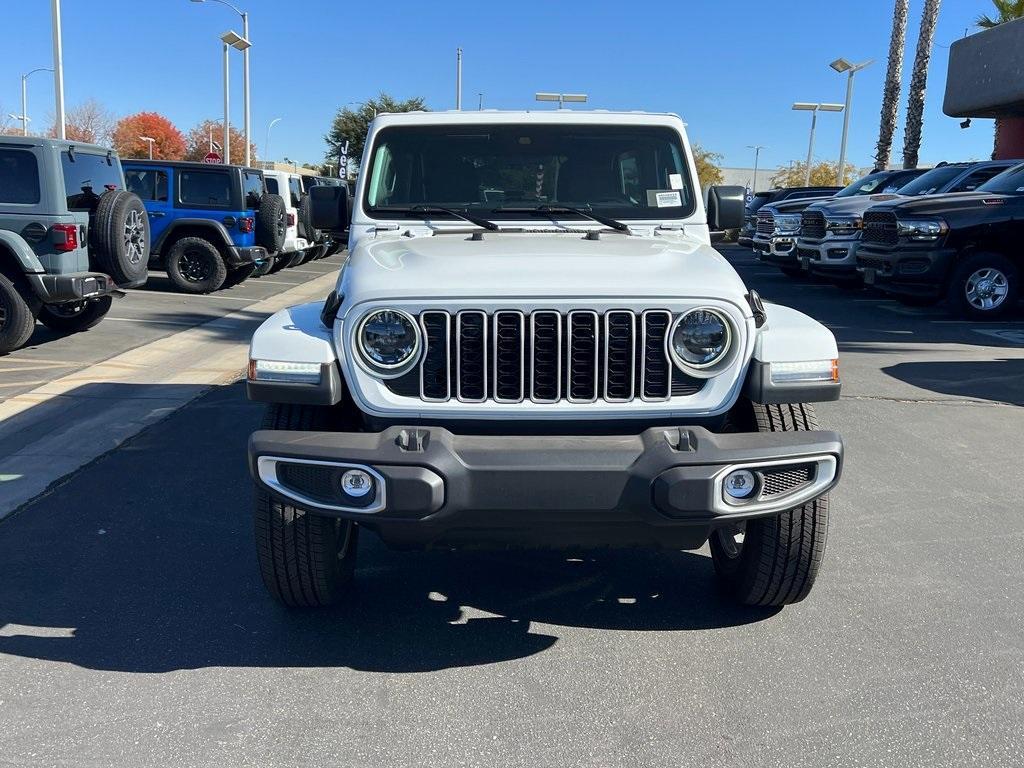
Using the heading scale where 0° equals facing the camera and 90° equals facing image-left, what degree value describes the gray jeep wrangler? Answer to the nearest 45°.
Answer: approximately 135°

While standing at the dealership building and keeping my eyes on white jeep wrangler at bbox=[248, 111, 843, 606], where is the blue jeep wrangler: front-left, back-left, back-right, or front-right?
front-right

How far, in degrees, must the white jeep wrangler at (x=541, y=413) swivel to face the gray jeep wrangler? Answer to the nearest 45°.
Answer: approximately 135° to its right

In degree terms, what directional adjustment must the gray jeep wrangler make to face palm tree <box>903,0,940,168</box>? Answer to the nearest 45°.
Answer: approximately 90° to its right

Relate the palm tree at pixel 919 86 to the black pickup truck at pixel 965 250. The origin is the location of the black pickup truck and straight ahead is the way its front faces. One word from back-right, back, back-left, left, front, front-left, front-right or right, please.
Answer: back-right

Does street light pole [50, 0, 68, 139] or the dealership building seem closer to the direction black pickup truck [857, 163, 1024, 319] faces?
the street light pole

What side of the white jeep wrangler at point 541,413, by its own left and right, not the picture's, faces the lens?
front

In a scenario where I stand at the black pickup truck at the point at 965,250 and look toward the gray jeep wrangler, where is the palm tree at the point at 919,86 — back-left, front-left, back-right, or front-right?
back-right

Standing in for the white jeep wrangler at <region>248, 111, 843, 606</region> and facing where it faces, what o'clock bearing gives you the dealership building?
The dealership building is roughly at 7 o'clock from the white jeep wrangler.

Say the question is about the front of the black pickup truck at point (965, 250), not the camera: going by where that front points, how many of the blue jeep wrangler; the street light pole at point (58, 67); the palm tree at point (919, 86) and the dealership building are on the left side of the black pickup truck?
0

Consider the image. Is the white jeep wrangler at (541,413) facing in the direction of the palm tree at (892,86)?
no

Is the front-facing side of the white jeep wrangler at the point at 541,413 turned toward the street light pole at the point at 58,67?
no

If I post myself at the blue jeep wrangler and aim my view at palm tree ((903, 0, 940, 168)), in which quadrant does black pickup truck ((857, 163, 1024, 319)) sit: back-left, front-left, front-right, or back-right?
front-right

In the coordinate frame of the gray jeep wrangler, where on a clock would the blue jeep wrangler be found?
The blue jeep wrangler is roughly at 2 o'clock from the gray jeep wrangler.

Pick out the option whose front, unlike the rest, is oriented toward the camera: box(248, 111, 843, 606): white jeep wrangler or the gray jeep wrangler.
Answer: the white jeep wrangler

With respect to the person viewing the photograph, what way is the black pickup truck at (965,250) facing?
facing the viewer and to the left of the viewer

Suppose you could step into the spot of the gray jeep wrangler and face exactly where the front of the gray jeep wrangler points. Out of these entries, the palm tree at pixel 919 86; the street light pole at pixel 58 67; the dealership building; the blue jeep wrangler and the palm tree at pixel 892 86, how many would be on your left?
0

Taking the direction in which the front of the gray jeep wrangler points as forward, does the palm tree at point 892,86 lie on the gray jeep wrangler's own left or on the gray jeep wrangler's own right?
on the gray jeep wrangler's own right

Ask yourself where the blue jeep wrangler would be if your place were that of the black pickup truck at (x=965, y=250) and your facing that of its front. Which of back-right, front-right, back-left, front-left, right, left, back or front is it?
front-right

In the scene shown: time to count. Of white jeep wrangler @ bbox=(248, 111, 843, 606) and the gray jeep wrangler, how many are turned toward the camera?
1
